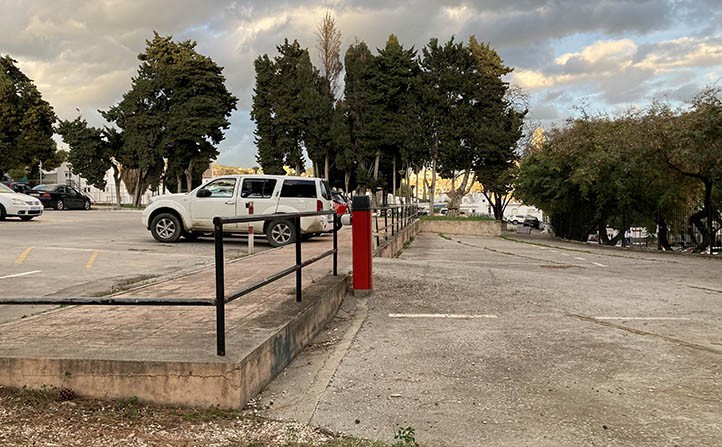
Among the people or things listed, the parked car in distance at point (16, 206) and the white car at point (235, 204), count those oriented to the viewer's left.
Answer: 1

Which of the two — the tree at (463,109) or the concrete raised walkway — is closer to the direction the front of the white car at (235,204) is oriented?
the concrete raised walkway

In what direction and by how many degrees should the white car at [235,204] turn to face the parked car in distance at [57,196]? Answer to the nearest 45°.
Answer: approximately 45° to its right

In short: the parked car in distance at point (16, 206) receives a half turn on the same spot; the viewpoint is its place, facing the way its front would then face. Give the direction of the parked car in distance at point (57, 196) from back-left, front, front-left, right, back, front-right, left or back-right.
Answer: front-right

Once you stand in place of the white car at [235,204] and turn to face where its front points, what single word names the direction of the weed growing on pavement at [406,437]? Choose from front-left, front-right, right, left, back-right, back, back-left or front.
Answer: left

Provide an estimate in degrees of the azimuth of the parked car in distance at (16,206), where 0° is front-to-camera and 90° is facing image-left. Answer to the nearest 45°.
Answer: approximately 315°

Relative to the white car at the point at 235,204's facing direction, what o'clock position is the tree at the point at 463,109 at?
The tree is roughly at 4 o'clock from the white car.

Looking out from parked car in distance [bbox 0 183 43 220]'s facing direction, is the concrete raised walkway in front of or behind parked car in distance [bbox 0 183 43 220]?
in front

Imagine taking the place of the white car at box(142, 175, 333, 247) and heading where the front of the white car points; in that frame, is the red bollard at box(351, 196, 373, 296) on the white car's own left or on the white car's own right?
on the white car's own left

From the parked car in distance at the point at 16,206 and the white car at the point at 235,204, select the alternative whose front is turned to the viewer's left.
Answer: the white car

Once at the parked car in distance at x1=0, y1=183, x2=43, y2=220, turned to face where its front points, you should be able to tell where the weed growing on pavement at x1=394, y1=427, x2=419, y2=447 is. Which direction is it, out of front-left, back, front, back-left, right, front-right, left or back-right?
front-right

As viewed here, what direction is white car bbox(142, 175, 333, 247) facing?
to the viewer's left
